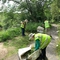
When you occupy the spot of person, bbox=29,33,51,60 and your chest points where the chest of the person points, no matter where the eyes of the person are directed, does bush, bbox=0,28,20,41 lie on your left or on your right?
on your right

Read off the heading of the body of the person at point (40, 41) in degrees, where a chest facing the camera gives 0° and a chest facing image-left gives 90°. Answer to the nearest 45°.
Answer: approximately 90°
